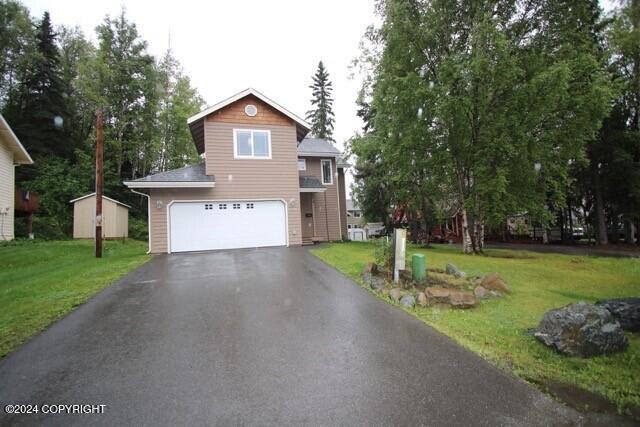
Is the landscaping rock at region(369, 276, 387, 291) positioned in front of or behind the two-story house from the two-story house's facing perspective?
in front

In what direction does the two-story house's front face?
toward the camera

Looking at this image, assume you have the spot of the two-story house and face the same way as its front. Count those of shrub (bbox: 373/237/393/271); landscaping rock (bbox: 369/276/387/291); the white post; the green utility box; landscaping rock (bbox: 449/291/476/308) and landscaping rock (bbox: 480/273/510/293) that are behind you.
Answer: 0

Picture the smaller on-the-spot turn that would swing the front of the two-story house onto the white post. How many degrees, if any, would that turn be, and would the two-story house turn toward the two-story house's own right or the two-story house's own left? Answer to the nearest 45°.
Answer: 0° — it already faces it

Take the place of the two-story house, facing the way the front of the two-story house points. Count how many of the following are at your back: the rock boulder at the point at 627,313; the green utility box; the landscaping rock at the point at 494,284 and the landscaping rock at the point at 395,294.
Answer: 0

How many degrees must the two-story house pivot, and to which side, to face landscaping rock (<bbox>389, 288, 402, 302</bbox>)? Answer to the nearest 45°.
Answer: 0° — it already faces it

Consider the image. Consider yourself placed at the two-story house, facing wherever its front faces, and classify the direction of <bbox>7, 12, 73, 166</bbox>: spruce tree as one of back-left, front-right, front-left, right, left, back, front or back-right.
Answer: back-right

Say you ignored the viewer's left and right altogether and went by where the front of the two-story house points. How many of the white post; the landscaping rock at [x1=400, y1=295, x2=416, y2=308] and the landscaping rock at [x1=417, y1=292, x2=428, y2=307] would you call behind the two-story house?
0

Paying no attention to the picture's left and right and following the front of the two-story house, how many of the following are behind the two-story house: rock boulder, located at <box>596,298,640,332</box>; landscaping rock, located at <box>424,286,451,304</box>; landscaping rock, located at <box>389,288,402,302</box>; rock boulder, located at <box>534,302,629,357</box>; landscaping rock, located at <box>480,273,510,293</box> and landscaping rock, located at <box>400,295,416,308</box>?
0

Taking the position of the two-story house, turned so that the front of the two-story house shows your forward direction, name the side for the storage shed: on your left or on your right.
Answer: on your right

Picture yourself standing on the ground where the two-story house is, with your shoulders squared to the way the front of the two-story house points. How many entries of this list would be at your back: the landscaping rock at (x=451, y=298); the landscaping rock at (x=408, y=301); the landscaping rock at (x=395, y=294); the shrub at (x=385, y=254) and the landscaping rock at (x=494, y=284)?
0

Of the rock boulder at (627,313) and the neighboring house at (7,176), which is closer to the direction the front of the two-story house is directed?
the rock boulder

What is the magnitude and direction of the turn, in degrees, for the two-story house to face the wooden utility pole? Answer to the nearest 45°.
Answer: approximately 90° to its right

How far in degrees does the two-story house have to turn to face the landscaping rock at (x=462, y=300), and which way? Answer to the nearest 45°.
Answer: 0° — it already faces it

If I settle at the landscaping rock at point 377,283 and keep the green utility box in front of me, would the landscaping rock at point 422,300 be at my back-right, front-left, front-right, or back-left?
back-right

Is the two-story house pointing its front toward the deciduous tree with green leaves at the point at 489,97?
no

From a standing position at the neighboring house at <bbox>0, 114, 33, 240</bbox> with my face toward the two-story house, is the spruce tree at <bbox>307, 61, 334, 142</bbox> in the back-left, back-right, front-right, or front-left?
front-left

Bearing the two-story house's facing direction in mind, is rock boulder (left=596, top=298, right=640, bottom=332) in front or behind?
in front

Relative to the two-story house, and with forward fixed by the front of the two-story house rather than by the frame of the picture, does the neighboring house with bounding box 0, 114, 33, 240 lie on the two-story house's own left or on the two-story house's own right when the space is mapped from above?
on the two-story house's own right

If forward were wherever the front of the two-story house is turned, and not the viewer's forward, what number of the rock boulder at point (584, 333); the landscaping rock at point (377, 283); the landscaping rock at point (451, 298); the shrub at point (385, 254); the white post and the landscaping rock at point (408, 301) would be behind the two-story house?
0

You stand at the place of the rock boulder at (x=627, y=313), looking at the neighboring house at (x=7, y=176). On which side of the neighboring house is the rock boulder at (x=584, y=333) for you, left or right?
left

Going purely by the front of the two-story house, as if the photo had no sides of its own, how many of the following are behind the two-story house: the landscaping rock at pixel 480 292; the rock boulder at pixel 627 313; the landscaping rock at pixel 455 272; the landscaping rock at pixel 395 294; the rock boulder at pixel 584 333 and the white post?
0
